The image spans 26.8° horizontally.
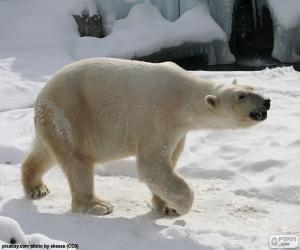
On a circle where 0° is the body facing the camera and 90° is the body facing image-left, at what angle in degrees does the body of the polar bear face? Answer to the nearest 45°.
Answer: approximately 270°

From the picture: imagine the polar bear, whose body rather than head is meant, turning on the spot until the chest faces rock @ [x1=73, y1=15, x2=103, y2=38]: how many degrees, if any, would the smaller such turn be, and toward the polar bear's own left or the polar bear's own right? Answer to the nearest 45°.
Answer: approximately 90° to the polar bear's own left
